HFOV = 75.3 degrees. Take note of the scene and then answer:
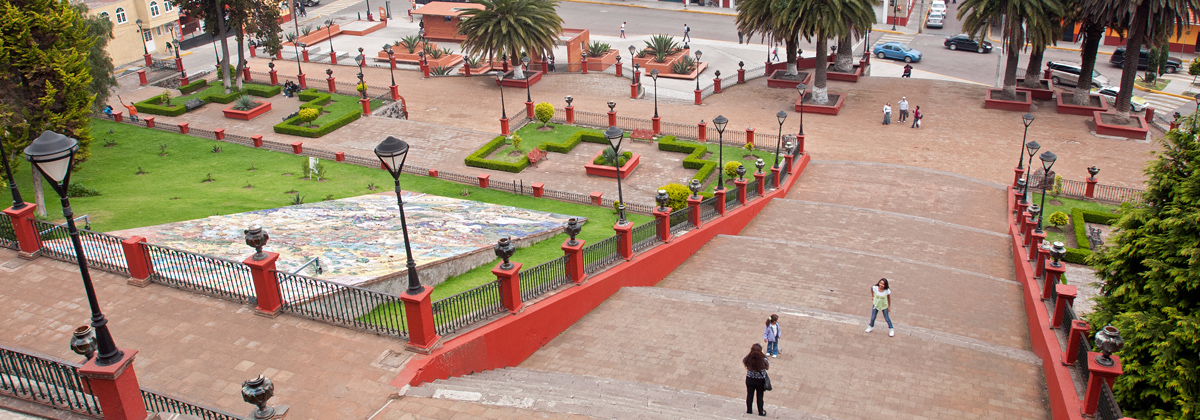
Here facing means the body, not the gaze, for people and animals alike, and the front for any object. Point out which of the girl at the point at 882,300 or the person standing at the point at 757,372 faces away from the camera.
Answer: the person standing

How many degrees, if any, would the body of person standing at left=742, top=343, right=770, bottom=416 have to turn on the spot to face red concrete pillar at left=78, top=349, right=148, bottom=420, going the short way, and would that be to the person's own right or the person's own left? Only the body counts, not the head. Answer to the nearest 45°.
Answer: approximately 90° to the person's own left

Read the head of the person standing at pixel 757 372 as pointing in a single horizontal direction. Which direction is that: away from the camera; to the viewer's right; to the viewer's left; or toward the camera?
away from the camera

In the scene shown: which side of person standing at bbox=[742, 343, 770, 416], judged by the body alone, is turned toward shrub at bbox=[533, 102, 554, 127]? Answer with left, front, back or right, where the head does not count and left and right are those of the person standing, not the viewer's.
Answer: front

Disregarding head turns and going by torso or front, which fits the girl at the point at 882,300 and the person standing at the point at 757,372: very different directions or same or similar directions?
very different directions

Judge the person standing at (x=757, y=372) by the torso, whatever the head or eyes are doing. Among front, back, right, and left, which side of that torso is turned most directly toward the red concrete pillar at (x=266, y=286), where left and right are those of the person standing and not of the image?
left

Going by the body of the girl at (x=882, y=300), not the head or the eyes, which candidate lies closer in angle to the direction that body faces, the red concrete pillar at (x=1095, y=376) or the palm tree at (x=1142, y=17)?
the red concrete pillar

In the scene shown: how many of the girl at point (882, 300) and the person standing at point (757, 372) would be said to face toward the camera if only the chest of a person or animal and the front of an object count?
1

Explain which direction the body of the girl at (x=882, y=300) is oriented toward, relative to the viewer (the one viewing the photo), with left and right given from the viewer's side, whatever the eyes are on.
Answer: facing the viewer

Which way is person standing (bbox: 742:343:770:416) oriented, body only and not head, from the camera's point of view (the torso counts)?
away from the camera

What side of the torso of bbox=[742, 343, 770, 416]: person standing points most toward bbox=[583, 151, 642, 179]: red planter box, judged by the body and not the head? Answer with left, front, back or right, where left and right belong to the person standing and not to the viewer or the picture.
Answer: front

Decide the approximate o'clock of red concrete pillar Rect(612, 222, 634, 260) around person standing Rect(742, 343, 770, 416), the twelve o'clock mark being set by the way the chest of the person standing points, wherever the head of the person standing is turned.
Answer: The red concrete pillar is roughly at 11 o'clock from the person standing.

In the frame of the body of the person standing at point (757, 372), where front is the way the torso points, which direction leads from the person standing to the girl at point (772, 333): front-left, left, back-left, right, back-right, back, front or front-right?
front

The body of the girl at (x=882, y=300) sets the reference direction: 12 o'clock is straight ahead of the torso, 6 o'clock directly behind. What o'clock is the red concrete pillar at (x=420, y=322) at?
The red concrete pillar is roughly at 2 o'clock from the girl.

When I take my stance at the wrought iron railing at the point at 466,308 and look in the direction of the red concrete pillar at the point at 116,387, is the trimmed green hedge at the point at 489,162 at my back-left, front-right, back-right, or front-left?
back-right

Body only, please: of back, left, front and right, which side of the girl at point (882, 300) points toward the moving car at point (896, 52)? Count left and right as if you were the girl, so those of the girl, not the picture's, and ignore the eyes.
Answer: back

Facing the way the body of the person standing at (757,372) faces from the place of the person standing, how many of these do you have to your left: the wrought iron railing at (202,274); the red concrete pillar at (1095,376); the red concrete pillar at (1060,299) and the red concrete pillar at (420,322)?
2

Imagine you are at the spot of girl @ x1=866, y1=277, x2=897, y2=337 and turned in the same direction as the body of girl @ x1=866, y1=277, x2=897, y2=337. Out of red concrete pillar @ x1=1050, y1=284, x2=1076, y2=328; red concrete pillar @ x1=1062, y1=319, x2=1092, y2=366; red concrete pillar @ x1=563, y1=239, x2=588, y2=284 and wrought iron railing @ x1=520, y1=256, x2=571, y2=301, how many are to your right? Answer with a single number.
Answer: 2

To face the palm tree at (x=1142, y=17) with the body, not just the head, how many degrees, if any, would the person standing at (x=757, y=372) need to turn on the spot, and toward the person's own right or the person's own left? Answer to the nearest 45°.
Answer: approximately 45° to the person's own right
